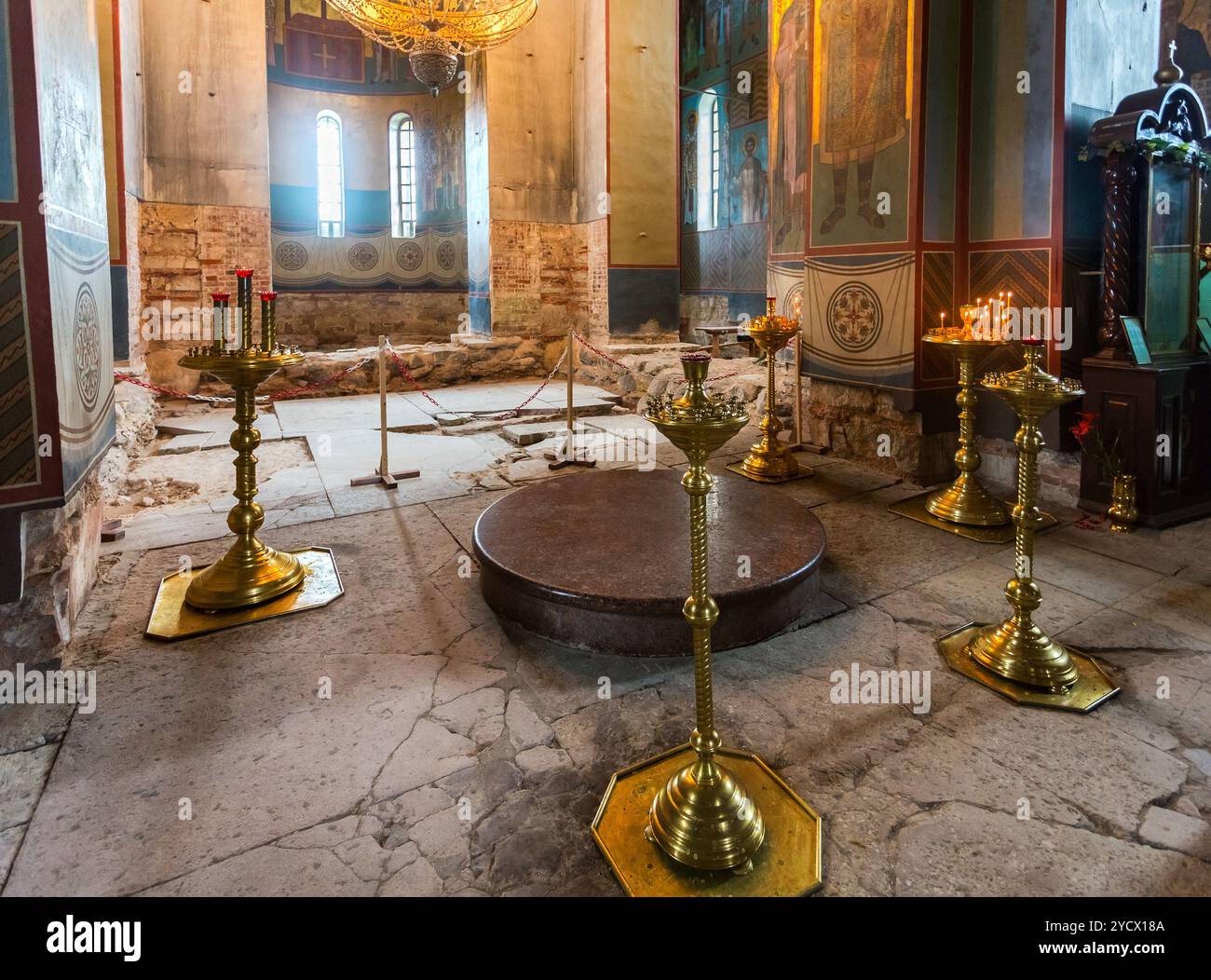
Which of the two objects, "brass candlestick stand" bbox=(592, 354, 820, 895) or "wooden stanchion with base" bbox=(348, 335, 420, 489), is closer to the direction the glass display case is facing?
the brass candlestick stand
